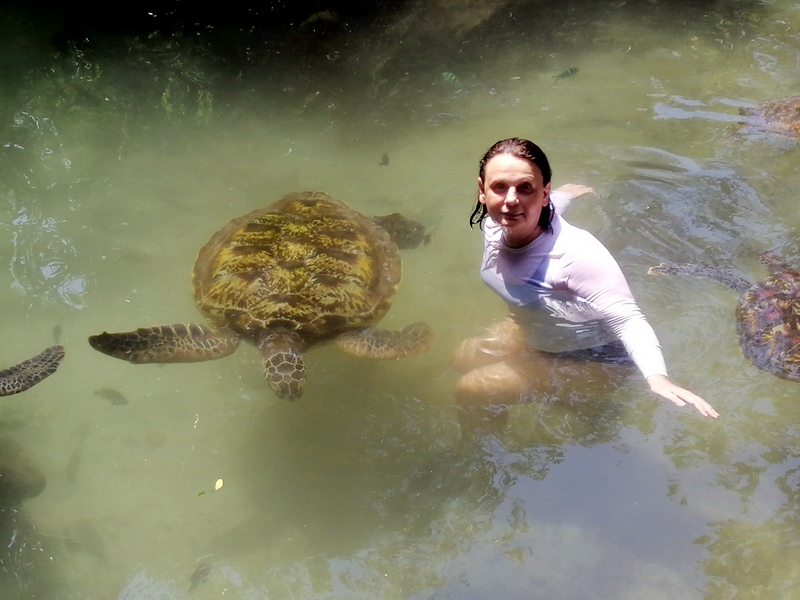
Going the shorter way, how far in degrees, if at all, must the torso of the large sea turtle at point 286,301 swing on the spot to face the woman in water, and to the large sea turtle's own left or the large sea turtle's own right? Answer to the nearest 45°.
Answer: approximately 45° to the large sea turtle's own left

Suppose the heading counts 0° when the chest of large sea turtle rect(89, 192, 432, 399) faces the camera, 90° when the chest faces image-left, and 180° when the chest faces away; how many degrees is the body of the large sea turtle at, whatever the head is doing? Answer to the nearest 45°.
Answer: approximately 0°

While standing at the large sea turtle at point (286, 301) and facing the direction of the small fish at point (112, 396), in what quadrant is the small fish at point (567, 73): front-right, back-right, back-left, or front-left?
back-right

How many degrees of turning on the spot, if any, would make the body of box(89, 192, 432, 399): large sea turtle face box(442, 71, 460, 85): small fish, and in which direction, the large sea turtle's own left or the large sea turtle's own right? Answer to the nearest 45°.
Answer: approximately 135° to the large sea turtle's own left

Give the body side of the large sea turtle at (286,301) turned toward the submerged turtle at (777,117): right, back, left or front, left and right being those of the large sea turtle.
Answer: left

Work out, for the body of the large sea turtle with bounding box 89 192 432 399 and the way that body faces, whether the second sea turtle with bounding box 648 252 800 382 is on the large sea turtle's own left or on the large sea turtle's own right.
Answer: on the large sea turtle's own left
